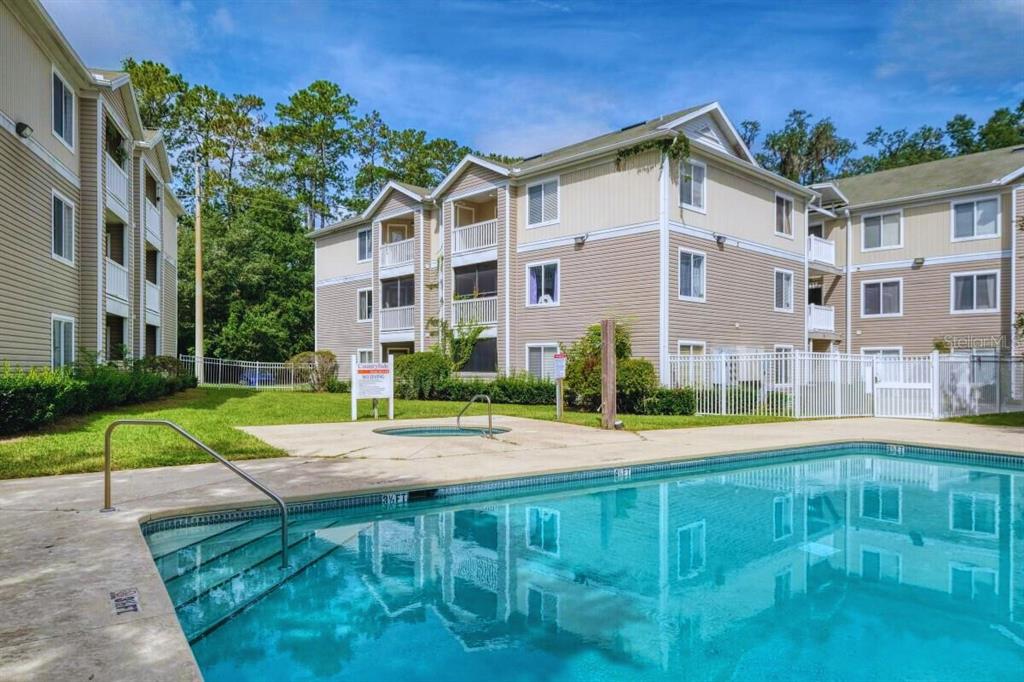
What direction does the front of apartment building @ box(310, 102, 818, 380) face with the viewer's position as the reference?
facing the viewer and to the left of the viewer

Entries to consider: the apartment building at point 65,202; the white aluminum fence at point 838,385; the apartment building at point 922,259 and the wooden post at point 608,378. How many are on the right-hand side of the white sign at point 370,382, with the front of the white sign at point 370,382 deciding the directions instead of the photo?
1

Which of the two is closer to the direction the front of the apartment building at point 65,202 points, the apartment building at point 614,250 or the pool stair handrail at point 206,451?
the apartment building

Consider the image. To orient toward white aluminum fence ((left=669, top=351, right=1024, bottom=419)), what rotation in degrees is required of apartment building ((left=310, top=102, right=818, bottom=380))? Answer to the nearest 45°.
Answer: approximately 90° to its left

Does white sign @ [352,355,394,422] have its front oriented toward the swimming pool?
yes

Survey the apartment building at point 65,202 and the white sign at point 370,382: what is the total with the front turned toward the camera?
1

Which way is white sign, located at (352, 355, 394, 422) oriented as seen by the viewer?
toward the camera

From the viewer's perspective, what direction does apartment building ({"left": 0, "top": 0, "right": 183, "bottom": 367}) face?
to the viewer's right

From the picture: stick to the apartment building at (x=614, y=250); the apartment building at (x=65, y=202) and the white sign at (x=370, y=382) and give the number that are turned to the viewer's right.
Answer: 1

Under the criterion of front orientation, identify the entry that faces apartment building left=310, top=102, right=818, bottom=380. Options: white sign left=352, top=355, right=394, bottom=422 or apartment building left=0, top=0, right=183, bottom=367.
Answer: apartment building left=0, top=0, right=183, bottom=367

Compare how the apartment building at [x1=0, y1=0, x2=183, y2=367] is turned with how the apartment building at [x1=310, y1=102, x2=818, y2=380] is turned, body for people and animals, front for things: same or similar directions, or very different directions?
very different directions

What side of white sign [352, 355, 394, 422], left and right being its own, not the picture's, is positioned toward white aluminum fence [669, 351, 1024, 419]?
left

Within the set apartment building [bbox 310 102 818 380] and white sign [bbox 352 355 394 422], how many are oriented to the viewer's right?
0

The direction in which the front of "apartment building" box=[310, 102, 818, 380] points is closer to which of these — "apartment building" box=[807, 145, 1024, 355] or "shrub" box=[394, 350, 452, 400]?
the shrub

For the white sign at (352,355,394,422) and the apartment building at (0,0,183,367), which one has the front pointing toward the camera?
the white sign

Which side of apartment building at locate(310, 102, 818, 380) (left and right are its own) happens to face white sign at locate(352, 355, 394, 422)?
front
